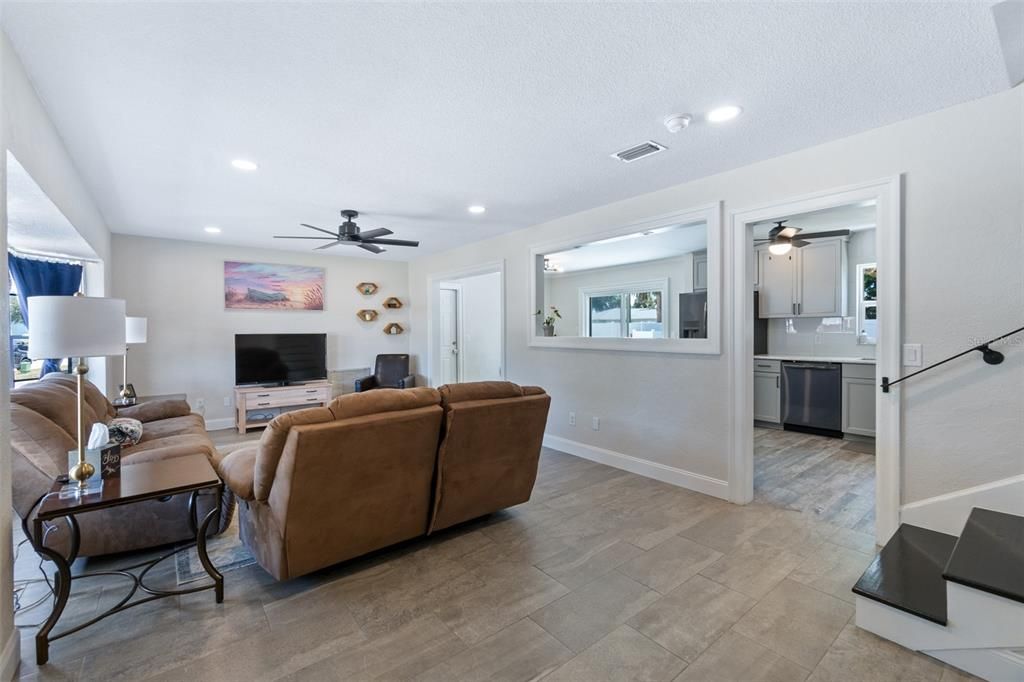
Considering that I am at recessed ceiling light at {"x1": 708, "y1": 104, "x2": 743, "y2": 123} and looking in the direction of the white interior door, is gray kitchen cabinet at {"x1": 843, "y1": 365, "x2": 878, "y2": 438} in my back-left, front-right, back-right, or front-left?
front-right

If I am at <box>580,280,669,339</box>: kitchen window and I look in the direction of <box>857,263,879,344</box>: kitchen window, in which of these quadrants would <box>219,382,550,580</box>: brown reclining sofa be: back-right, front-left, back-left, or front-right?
front-right

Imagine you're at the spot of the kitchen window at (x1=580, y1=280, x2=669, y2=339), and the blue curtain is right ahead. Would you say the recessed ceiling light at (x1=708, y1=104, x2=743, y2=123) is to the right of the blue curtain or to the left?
left

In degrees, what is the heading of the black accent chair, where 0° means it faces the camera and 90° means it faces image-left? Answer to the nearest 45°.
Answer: approximately 45°

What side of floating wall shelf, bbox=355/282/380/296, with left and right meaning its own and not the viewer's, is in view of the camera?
front

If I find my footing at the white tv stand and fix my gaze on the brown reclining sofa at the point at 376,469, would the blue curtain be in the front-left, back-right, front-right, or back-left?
front-right

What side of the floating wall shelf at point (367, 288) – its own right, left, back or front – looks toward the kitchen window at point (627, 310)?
left

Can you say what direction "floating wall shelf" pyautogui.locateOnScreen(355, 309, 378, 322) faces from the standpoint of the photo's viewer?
facing the viewer

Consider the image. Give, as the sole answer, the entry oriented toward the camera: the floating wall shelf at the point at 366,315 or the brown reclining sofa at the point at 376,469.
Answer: the floating wall shelf

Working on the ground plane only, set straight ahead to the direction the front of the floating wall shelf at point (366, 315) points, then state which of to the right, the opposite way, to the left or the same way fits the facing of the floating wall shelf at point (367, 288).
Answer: the same way

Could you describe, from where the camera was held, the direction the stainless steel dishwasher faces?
facing the viewer and to the left of the viewer

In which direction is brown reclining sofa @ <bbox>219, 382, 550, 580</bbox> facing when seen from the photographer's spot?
facing away from the viewer and to the left of the viewer

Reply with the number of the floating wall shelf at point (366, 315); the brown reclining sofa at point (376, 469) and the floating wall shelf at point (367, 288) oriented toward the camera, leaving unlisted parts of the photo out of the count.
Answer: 2

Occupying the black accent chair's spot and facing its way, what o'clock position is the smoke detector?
The smoke detector is roughly at 10 o'clock from the black accent chair.

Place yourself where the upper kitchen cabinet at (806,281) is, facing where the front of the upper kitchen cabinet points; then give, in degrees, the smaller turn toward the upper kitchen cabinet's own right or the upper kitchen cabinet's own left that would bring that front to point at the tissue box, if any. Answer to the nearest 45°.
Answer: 0° — it already faces it

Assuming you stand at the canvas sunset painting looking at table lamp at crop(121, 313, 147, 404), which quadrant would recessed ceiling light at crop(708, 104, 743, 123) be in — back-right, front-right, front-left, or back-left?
front-left

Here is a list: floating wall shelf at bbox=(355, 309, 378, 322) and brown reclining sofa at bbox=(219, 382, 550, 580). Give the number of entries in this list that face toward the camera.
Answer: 1

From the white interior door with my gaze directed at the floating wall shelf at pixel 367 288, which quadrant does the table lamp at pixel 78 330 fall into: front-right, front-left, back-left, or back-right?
front-left
